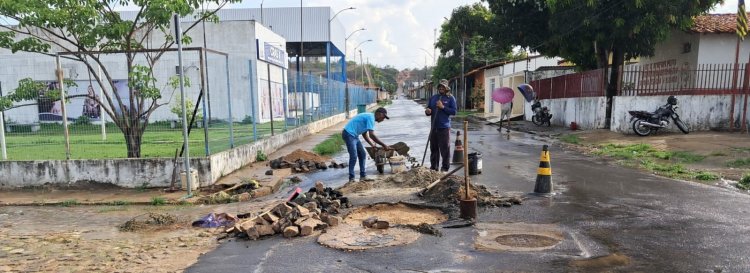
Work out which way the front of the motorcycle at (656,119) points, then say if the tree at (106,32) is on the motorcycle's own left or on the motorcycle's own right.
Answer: on the motorcycle's own right

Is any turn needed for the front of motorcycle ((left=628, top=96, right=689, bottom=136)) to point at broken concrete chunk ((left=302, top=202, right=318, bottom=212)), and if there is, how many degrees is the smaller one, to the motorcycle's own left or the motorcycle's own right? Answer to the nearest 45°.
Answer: approximately 90° to the motorcycle's own right

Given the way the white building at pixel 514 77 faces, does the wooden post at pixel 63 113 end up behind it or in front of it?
in front

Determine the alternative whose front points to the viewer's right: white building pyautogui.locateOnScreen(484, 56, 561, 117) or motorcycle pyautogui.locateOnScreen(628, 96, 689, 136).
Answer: the motorcycle

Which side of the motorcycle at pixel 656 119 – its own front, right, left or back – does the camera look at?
right

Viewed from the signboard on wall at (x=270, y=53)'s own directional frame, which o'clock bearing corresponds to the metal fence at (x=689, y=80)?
The metal fence is roughly at 12 o'clock from the signboard on wall.

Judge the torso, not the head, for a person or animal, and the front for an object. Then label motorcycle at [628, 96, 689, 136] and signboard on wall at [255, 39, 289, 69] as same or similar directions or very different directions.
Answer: same or similar directions

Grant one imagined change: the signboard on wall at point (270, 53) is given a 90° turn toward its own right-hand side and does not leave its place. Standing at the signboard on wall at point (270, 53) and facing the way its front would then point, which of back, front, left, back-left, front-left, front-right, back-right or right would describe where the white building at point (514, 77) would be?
back-left

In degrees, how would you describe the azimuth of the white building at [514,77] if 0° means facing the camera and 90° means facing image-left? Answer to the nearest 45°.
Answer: approximately 45°

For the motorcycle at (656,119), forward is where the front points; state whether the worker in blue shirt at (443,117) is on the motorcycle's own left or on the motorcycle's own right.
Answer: on the motorcycle's own right

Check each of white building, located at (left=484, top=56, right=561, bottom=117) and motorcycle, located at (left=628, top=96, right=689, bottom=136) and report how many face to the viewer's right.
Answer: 1
